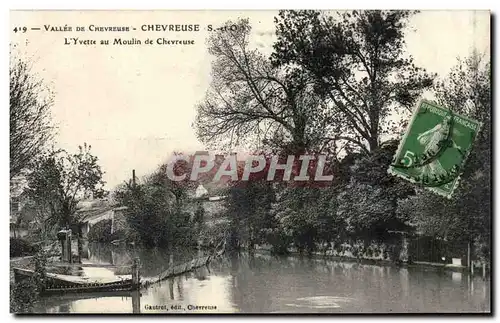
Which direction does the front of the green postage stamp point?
toward the camera
